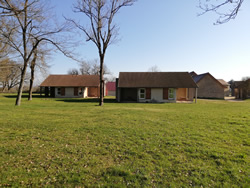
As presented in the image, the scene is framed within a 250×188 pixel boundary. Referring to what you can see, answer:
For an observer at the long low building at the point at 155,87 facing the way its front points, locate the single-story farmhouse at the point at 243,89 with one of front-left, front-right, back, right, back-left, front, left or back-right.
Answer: back-left

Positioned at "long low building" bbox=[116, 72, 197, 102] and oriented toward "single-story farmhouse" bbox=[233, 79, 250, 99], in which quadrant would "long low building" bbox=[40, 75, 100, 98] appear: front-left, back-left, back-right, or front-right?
back-left

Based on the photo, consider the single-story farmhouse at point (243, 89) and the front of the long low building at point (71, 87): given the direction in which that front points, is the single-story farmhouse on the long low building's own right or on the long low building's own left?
on the long low building's own left

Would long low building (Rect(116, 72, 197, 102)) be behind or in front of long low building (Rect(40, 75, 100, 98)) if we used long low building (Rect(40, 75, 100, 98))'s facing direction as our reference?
in front

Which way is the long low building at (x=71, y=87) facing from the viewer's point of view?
toward the camera

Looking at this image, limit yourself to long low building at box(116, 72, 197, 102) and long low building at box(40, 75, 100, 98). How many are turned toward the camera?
2

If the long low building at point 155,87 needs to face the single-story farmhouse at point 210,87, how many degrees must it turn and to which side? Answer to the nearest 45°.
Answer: approximately 135° to its left

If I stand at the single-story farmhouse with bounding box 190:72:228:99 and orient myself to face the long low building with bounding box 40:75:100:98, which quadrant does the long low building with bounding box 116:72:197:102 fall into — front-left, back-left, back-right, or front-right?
front-left

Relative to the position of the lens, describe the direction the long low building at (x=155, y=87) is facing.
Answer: facing the viewer

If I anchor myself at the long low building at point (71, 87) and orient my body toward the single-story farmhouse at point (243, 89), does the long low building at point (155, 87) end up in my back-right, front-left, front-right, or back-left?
front-right

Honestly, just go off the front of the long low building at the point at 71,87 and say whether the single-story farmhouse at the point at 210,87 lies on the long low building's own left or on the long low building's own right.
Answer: on the long low building's own left
